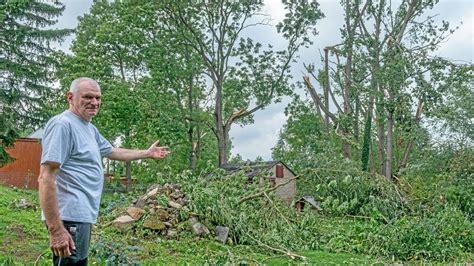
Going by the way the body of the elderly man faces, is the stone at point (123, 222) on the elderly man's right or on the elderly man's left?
on the elderly man's left

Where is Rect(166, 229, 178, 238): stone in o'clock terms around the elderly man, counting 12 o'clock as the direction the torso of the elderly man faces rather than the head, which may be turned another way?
The stone is roughly at 8 o'clock from the elderly man.

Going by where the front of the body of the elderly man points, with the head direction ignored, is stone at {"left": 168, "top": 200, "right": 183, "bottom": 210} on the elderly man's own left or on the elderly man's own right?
on the elderly man's own left

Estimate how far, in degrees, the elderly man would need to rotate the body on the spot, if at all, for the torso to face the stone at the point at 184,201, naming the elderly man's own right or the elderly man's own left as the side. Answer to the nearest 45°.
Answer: approximately 135° to the elderly man's own left

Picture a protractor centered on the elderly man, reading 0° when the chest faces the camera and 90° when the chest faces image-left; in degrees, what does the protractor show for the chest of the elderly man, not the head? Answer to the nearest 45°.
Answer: approximately 315°

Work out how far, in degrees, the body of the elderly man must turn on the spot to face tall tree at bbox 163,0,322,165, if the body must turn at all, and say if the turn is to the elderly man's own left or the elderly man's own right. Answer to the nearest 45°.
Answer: approximately 135° to the elderly man's own left

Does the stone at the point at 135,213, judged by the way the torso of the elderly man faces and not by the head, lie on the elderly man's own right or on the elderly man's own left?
on the elderly man's own left

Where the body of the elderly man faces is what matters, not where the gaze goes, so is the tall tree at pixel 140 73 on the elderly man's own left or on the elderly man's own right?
on the elderly man's own left

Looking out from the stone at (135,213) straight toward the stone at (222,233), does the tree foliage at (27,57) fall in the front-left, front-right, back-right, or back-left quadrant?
back-left

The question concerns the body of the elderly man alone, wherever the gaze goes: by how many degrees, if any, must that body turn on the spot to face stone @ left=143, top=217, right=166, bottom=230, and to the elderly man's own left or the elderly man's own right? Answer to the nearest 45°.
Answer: approximately 135° to the elderly man's own left
